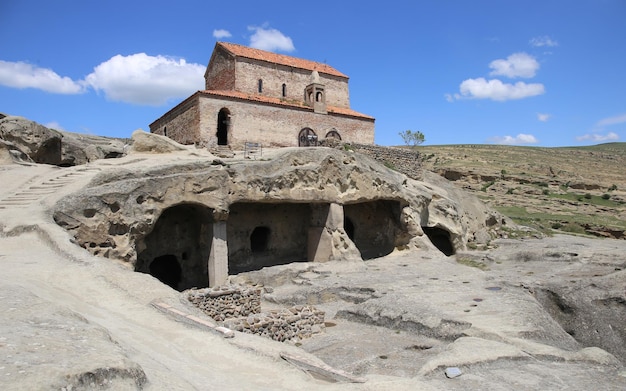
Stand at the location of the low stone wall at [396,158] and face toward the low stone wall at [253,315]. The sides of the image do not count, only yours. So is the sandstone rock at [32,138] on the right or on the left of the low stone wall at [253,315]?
right

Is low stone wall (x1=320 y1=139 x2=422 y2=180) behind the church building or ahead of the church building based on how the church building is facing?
ahead

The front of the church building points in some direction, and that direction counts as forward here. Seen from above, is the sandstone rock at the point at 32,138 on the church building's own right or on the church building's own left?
on the church building's own right

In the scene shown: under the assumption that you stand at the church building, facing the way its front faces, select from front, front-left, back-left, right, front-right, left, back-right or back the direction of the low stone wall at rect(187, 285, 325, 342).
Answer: front-right

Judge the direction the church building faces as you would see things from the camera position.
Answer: facing the viewer and to the right of the viewer
